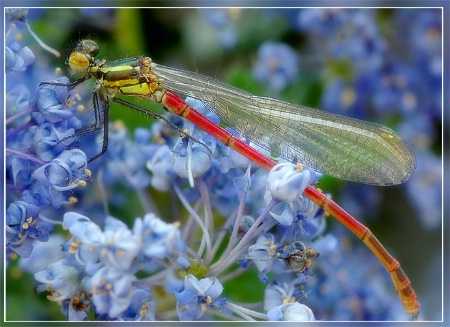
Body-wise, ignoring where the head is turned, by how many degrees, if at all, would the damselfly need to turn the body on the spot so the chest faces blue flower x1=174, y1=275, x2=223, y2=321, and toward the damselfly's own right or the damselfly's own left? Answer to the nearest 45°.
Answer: approximately 90° to the damselfly's own left

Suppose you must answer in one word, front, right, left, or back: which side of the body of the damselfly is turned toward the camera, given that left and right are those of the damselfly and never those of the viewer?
left

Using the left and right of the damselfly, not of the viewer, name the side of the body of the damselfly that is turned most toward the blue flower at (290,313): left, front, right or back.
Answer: left

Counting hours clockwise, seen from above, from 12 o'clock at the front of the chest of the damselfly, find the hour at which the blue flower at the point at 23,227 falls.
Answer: The blue flower is roughly at 11 o'clock from the damselfly.

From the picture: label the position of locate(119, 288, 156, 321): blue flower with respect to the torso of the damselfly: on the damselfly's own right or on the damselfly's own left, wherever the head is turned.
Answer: on the damselfly's own left

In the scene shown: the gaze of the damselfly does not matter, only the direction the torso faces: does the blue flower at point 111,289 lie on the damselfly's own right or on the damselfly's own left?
on the damselfly's own left
